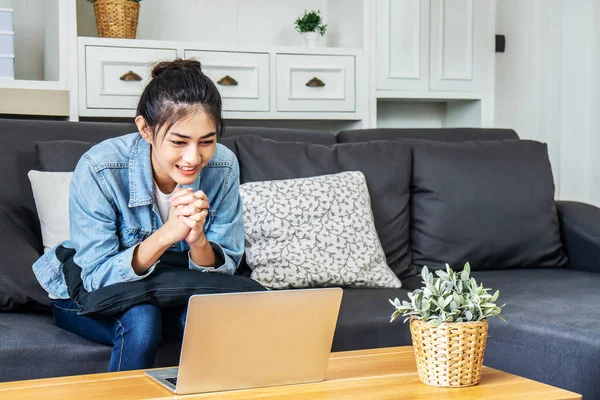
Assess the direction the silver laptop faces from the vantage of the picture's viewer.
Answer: facing away from the viewer and to the left of the viewer

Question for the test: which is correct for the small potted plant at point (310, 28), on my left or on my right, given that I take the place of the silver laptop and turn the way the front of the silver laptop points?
on my right

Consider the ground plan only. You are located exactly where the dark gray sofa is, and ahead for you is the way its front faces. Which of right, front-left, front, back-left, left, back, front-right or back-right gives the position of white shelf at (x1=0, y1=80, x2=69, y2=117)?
back-right

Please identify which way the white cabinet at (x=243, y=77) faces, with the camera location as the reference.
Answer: facing the viewer

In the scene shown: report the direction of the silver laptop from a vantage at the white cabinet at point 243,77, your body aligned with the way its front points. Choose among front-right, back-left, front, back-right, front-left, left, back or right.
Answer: front

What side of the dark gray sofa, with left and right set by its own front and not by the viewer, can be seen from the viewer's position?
front

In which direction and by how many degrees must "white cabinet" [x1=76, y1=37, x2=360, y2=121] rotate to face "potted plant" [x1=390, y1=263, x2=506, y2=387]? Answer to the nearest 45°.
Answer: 0° — it already faces it

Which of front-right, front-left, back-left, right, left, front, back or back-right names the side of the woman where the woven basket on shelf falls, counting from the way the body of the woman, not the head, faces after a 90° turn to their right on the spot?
back-right

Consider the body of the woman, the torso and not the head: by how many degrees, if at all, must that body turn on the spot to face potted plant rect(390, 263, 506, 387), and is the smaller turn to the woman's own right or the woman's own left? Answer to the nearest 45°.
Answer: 0° — they already face it

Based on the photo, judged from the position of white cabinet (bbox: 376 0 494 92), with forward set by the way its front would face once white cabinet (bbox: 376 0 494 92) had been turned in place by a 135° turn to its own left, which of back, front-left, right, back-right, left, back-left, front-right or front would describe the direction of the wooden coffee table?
back-right

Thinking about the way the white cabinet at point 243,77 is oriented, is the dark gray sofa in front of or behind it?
in front

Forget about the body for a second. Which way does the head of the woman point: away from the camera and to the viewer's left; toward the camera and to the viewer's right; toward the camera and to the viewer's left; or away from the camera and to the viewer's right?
toward the camera and to the viewer's right

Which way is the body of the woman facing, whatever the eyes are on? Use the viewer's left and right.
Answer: facing the viewer and to the right of the viewer

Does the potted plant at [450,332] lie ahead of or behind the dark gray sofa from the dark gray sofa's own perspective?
ahead
